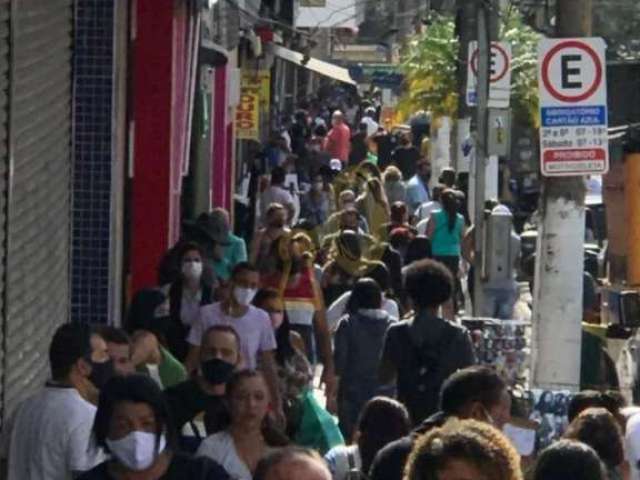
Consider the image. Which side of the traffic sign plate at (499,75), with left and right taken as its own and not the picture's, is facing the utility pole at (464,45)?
back

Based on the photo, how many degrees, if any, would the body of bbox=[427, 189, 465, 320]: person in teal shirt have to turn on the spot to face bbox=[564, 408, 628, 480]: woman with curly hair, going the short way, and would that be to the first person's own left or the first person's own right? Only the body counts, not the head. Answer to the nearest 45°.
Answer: approximately 180°

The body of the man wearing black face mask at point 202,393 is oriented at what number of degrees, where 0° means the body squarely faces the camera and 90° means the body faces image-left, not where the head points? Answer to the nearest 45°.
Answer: approximately 0°

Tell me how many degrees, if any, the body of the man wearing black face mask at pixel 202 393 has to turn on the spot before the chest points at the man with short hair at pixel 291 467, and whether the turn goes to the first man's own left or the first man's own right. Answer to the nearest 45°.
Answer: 0° — they already face them

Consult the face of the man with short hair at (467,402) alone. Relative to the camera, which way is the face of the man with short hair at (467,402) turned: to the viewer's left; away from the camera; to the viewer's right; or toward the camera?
to the viewer's right

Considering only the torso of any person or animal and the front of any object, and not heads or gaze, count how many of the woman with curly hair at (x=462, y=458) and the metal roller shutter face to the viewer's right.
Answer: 1

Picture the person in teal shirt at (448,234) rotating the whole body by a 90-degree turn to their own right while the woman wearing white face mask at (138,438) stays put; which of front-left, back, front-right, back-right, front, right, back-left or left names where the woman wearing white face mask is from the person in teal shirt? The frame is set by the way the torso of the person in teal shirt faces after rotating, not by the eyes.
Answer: right
